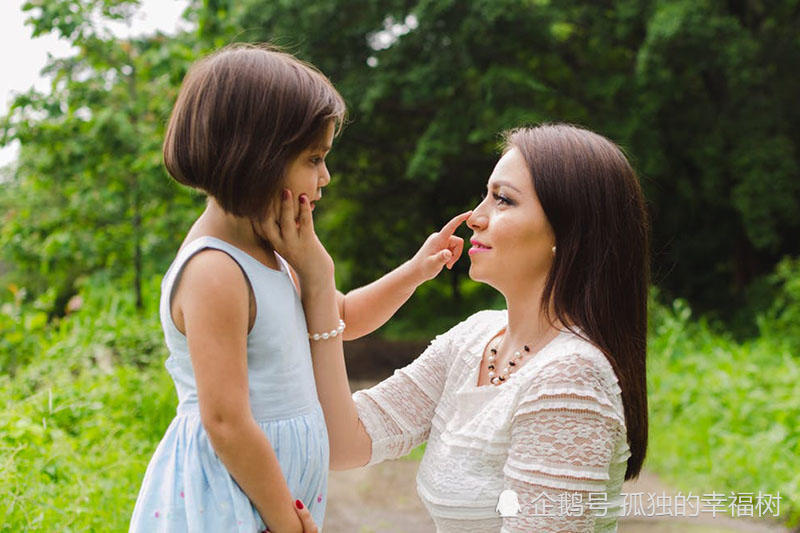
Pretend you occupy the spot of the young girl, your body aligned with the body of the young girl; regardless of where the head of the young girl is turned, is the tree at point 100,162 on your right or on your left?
on your left

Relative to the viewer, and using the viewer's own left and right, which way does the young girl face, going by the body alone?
facing to the right of the viewer

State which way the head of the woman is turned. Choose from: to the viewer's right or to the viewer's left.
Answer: to the viewer's left

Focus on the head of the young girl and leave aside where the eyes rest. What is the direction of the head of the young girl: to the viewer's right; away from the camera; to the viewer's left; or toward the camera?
to the viewer's right
